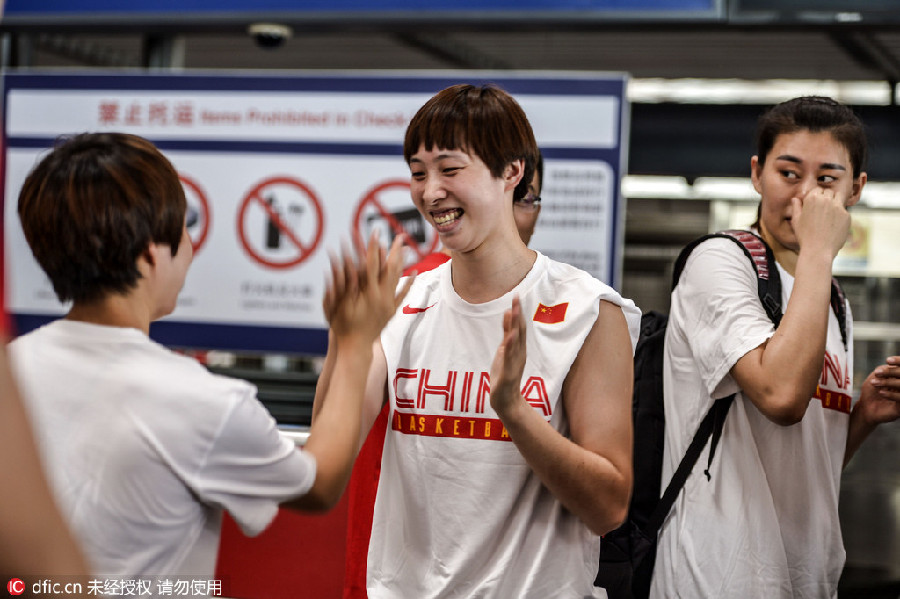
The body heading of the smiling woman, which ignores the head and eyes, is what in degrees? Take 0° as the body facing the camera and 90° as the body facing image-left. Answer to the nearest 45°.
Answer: approximately 45°

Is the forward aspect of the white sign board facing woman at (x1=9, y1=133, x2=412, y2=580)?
yes

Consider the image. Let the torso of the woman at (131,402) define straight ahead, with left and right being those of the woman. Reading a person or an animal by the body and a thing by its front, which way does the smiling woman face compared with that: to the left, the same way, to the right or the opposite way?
the opposite way

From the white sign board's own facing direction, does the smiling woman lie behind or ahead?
ahead

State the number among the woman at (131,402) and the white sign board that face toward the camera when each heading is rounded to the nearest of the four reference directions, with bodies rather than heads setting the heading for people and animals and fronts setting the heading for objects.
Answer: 1

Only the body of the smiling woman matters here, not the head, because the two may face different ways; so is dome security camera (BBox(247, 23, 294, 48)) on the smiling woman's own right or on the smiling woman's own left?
on the smiling woman's own right

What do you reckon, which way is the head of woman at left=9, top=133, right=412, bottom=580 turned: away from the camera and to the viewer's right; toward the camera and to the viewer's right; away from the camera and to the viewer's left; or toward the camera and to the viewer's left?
away from the camera and to the viewer's right

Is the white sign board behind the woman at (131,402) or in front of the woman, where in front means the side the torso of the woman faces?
in front

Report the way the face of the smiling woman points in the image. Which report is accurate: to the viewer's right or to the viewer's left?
to the viewer's left

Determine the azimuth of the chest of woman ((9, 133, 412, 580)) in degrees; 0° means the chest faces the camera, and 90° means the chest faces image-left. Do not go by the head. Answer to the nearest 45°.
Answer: approximately 225°

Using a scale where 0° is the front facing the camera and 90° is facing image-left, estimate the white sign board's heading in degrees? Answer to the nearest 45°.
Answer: approximately 0°
